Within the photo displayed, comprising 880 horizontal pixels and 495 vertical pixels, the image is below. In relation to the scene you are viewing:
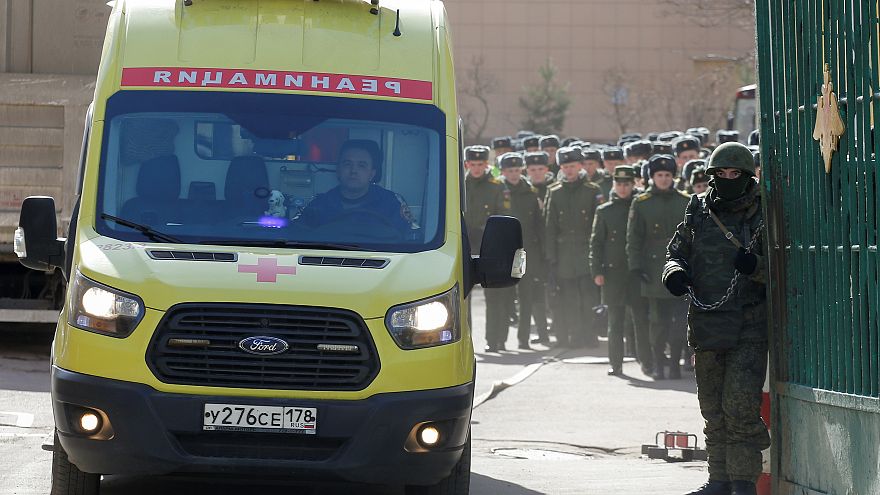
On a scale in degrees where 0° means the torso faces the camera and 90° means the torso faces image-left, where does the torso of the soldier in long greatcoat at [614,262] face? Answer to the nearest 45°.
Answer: approximately 0°

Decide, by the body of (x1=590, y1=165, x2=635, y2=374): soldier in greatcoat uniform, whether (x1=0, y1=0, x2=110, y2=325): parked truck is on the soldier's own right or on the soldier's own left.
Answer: on the soldier's own right

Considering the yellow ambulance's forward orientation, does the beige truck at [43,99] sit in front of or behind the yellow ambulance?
behind

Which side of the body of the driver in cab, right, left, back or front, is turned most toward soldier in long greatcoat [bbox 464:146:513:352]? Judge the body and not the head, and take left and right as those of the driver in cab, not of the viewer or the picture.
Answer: back

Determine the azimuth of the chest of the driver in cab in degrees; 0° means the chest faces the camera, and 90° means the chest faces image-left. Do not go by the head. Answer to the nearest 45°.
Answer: approximately 0°
